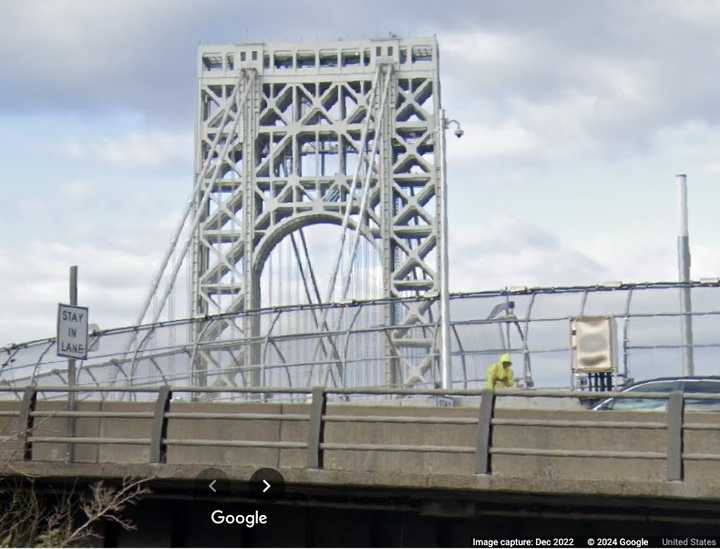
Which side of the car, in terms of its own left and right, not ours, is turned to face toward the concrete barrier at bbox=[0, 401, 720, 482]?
left

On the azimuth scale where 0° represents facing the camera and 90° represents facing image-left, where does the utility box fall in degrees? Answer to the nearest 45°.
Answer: approximately 0°

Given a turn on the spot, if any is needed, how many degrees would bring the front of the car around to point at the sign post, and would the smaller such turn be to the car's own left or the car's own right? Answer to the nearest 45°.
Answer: approximately 45° to the car's own left

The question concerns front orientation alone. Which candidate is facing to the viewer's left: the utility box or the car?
the car

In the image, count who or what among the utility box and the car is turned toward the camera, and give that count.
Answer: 1

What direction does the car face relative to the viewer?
to the viewer's left

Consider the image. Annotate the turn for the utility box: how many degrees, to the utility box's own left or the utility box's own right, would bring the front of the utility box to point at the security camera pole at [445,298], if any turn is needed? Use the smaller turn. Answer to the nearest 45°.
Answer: approximately 135° to the utility box's own right

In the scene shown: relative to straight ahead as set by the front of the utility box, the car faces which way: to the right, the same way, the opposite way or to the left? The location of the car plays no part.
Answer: to the right

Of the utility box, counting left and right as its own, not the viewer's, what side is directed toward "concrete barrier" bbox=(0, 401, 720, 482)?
front
